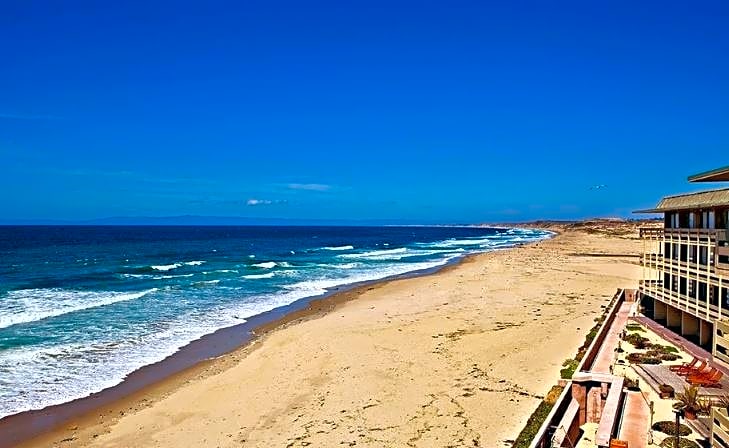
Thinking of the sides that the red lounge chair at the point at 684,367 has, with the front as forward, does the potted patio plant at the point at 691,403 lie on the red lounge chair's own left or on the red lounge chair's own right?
on the red lounge chair's own left

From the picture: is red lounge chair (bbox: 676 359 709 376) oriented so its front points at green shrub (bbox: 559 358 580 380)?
yes

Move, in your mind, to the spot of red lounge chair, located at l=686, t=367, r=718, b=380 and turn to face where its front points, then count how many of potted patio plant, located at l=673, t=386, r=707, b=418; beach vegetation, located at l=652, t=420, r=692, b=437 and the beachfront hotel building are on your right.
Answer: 1

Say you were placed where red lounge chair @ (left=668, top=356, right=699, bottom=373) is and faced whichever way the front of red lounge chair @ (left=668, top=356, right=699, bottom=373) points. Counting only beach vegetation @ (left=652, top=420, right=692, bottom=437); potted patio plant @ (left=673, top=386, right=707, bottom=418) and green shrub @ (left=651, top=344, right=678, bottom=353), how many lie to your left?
2

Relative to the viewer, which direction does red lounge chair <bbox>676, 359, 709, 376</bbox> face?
to the viewer's left

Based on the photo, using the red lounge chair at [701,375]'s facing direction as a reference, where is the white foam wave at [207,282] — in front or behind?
in front

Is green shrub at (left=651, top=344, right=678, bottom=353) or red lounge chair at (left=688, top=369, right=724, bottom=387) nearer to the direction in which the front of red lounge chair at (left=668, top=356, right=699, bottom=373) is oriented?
the green shrub

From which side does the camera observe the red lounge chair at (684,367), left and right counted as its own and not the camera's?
left

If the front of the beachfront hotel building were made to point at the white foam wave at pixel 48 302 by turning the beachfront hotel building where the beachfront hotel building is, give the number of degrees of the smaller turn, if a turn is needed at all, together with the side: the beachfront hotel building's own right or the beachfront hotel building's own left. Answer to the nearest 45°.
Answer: approximately 45° to the beachfront hotel building's own right

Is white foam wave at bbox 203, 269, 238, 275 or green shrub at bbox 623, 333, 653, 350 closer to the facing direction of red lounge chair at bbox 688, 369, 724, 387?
the white foam wave

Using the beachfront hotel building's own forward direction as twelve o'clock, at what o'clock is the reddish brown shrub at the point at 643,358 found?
The reddish brown shrub is roughly at 11 o'clock from the beachfront hotel building.
